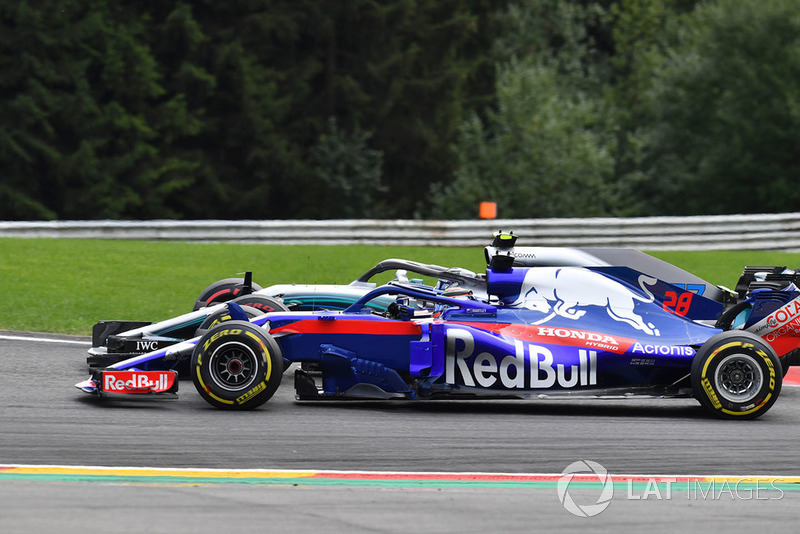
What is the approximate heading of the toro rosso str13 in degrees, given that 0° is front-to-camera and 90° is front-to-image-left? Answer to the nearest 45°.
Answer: approximately 90°

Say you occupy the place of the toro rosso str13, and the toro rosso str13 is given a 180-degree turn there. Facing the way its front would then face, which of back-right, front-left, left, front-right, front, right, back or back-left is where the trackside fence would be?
left
